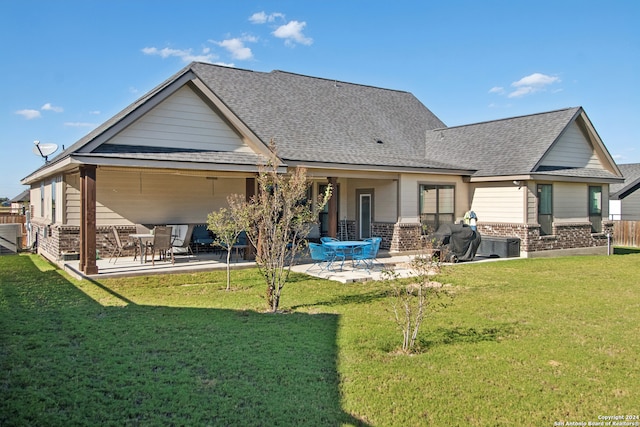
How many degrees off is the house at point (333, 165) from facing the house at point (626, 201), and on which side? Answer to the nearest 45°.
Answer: approximately 45° to its right

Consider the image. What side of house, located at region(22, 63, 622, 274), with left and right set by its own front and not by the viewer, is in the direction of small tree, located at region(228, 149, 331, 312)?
back

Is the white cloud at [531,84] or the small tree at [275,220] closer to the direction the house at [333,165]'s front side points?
the white cloud

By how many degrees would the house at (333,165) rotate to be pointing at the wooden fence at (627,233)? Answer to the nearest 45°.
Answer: approximately 45° to its right

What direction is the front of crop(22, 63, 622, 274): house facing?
away from the camera
